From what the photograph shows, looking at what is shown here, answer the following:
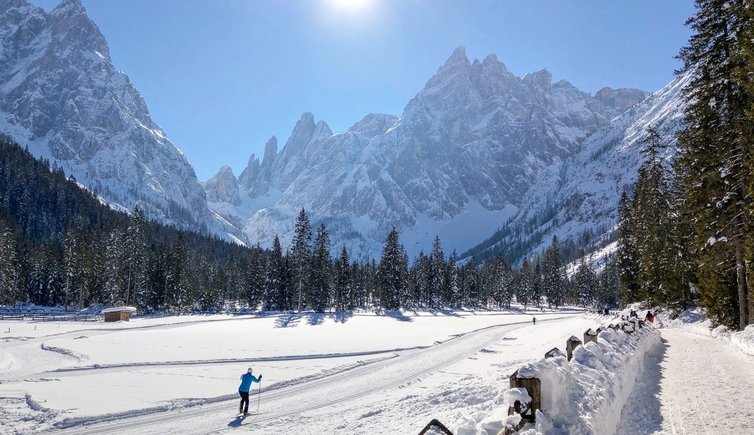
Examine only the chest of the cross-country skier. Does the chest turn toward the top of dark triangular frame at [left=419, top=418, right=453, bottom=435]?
no

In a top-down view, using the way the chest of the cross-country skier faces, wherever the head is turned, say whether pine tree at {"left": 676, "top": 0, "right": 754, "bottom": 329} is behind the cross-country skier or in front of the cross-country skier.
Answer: in front

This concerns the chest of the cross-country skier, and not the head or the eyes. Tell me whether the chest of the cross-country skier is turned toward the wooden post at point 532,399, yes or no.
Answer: no

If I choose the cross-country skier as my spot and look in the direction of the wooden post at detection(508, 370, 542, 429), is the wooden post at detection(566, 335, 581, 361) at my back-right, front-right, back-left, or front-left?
front-left

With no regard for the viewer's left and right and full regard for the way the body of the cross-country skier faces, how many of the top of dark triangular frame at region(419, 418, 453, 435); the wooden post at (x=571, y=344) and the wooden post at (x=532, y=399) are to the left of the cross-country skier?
0

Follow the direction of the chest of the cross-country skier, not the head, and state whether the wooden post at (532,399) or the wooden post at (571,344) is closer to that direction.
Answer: the wooden post at (571,344)

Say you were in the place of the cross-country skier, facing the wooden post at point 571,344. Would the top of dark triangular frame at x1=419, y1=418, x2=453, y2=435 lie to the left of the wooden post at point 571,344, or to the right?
right

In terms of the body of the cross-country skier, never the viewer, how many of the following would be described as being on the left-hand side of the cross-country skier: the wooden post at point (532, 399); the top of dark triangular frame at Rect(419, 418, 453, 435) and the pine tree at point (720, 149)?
0

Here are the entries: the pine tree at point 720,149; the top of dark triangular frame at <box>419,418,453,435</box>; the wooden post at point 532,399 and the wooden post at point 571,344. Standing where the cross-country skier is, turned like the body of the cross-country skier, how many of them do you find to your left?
0

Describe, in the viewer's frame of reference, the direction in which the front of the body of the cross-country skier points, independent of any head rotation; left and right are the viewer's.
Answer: facing away from the viewer and to the right of the viewer
